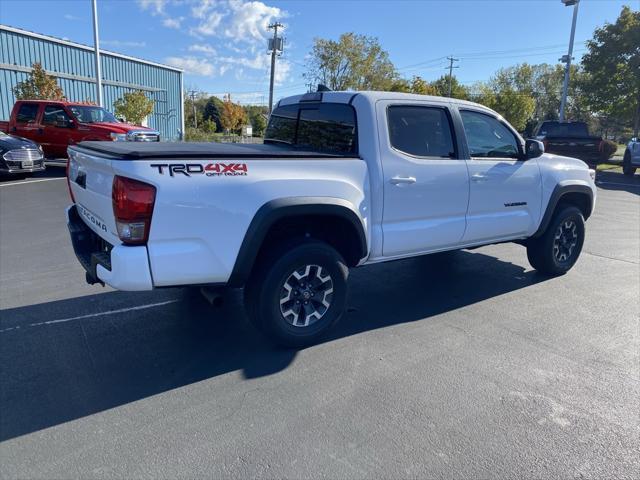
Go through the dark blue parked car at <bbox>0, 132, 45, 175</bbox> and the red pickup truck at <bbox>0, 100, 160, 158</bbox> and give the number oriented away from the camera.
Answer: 0

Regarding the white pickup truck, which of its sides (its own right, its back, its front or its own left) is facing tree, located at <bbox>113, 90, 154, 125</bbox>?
left

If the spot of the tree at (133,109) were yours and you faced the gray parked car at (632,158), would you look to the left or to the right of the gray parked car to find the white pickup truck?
right

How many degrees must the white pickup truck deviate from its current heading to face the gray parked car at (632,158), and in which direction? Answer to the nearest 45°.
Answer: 0° — it already faces it

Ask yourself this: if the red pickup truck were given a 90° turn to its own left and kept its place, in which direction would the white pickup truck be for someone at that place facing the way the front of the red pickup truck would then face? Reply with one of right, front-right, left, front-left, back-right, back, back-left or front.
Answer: back-right

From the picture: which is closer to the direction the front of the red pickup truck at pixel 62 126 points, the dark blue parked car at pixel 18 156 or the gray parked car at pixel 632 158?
the gray parked car

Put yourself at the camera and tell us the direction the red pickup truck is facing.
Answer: facing the viewer and to the right of the viewer

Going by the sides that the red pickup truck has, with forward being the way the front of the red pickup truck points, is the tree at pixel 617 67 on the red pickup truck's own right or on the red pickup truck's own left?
on the red pickup truck's own left

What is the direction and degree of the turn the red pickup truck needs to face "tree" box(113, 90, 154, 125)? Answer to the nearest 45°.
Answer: approximately 135° to its left

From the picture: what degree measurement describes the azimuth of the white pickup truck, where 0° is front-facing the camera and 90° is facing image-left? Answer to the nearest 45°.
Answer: approximately 225°

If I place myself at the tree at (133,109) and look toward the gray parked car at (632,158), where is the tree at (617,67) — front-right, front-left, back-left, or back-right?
front-left

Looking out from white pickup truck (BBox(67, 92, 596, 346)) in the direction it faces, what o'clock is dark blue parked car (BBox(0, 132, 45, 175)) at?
The dark blue parked car is roughly at 9 o'clock from the white pickup truck.

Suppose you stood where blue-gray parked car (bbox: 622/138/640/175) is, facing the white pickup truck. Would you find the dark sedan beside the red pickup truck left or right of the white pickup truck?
right
